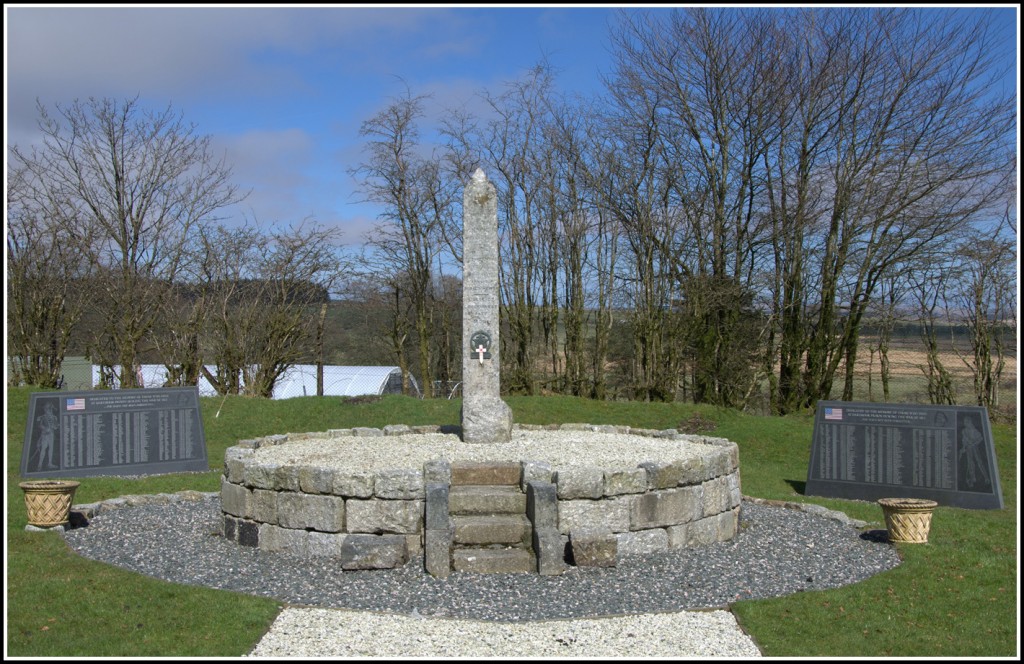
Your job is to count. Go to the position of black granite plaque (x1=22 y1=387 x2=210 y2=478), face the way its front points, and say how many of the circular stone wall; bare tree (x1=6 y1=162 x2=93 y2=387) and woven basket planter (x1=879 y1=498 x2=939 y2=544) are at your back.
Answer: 1

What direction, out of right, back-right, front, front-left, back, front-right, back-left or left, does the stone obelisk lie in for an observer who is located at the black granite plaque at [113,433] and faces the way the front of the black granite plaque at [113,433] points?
front-left

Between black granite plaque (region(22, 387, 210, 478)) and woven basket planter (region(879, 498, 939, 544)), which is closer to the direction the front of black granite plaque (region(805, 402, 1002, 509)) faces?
the woven basket planter

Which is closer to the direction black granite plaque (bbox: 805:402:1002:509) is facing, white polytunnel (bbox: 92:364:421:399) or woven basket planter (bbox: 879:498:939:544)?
the woven basket planter

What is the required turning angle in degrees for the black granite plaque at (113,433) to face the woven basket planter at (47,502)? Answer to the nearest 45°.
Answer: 0° — it already faces it

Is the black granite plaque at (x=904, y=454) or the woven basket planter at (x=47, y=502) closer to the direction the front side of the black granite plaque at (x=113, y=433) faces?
the woven basket planter

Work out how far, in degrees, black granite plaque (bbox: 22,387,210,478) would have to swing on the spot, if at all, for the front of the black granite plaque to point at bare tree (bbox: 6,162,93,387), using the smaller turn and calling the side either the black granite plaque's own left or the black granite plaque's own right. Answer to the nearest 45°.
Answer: approximately 180°

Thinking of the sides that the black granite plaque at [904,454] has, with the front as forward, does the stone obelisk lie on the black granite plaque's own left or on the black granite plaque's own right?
on the black granite plaque's own right

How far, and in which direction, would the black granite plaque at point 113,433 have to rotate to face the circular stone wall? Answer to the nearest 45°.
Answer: approximately 45° to its left

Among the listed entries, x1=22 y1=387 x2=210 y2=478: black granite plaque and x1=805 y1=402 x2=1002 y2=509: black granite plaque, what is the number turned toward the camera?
2

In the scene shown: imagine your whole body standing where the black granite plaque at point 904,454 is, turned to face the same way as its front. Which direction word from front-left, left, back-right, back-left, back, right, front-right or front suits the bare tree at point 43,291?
right

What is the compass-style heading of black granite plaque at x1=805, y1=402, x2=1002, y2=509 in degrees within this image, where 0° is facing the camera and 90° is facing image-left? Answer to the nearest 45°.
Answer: approximately 0°
